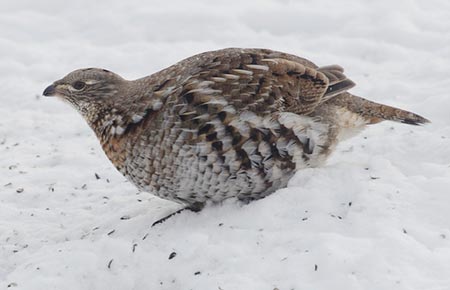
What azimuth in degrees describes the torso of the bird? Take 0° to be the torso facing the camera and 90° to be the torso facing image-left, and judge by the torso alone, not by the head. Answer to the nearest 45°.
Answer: approximately 90°
